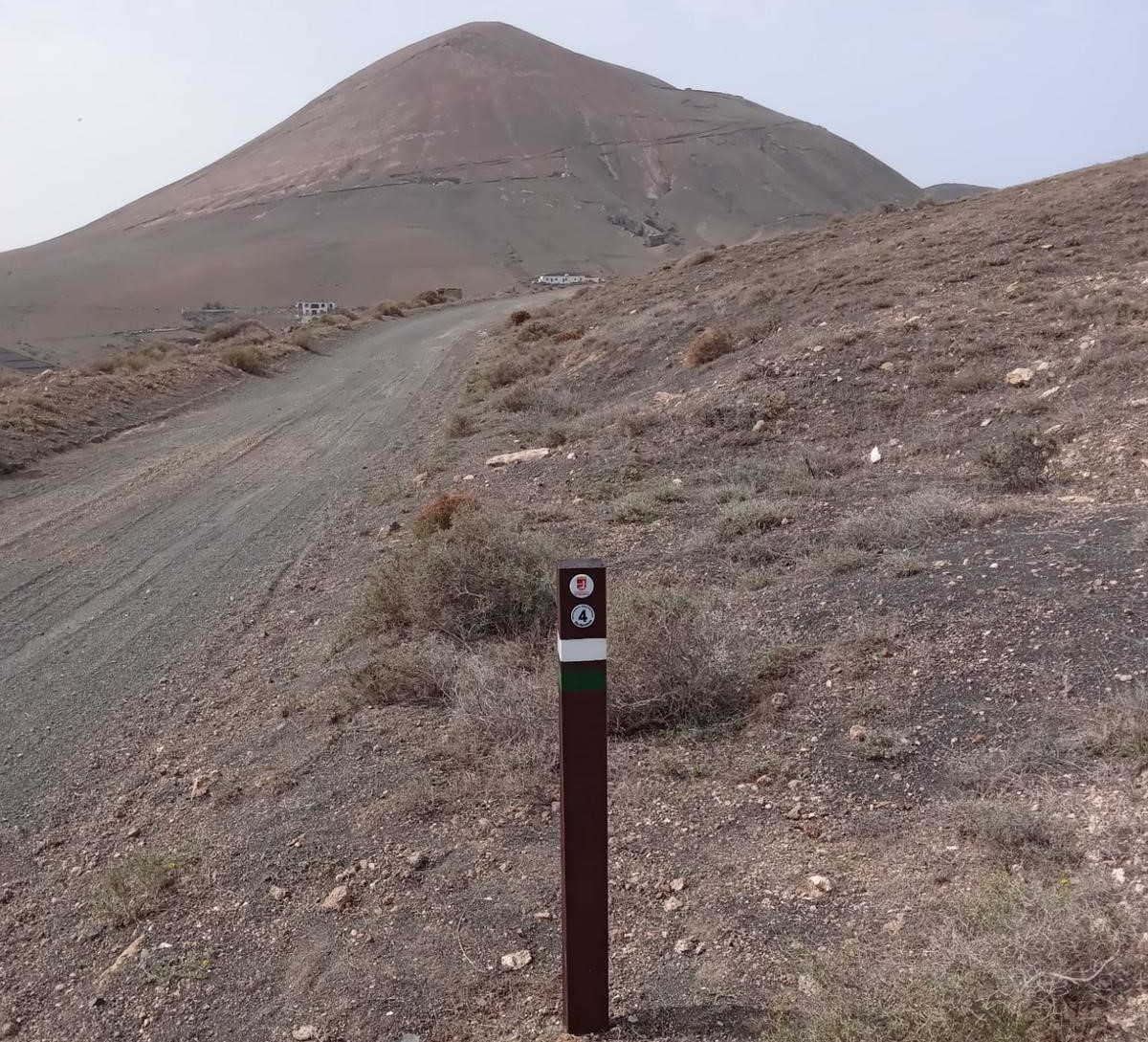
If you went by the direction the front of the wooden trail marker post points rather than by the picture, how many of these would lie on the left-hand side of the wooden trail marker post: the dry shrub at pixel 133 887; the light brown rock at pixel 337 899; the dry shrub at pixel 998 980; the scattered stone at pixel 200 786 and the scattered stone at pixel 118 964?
1

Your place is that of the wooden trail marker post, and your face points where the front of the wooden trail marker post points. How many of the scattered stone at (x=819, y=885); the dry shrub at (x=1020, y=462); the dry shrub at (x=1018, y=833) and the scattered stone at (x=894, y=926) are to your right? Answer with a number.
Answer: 0

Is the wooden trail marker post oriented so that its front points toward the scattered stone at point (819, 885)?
no

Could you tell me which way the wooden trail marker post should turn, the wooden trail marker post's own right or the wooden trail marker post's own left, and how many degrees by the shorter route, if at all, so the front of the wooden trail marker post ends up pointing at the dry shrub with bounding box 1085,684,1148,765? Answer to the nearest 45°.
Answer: approximately 135° to the wooden trail marker post's own left

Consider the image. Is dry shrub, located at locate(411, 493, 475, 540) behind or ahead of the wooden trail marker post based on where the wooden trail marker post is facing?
behind

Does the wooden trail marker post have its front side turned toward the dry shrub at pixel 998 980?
no

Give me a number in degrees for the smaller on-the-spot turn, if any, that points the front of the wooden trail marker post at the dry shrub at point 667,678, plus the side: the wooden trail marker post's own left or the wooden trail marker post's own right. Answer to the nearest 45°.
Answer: approximately 180°

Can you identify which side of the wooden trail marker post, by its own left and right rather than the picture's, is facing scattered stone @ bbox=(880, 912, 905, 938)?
left

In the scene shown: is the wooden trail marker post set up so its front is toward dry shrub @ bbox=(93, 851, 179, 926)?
no

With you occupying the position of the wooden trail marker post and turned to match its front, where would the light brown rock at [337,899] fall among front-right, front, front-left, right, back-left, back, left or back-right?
back-right

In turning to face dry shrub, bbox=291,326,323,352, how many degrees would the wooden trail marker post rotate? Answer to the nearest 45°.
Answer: approximately 180°

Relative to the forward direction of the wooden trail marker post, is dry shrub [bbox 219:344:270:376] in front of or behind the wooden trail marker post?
behind

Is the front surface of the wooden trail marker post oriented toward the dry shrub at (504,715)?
no

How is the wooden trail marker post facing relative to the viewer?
toward the camera

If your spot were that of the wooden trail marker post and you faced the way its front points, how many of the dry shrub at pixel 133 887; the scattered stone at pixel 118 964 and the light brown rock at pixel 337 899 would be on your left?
0

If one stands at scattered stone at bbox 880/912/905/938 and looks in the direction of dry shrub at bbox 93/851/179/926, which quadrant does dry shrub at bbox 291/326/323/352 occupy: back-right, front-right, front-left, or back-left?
front-right

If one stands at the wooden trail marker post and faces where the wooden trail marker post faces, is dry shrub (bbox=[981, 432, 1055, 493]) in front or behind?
behind

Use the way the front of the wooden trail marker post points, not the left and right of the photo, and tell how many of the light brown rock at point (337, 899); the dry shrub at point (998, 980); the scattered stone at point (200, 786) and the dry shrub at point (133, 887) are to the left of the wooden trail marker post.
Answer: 1

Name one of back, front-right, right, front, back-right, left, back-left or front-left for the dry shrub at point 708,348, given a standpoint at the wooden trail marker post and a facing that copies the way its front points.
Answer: back
